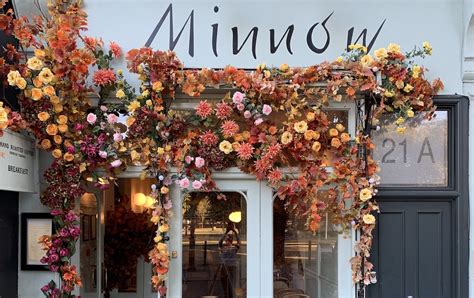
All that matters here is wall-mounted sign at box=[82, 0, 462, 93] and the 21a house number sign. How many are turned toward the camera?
2

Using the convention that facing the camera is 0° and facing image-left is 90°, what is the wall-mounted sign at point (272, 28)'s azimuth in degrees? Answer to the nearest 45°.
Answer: approximately 0°

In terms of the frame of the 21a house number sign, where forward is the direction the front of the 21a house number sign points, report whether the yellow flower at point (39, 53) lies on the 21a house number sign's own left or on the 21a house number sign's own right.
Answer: on the 21a house number sign's own right

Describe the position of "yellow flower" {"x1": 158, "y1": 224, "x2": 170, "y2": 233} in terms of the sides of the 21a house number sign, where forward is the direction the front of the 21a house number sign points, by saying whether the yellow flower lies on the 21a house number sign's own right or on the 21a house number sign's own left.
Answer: on the 21a house number sign's own right

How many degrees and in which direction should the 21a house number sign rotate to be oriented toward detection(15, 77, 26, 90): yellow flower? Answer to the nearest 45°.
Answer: approximately 45° to its right

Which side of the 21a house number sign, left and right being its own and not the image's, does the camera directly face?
front

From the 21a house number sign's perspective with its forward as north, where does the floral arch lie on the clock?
The floral arch is roughly at 2 o'clock from the 21a house number sign.
